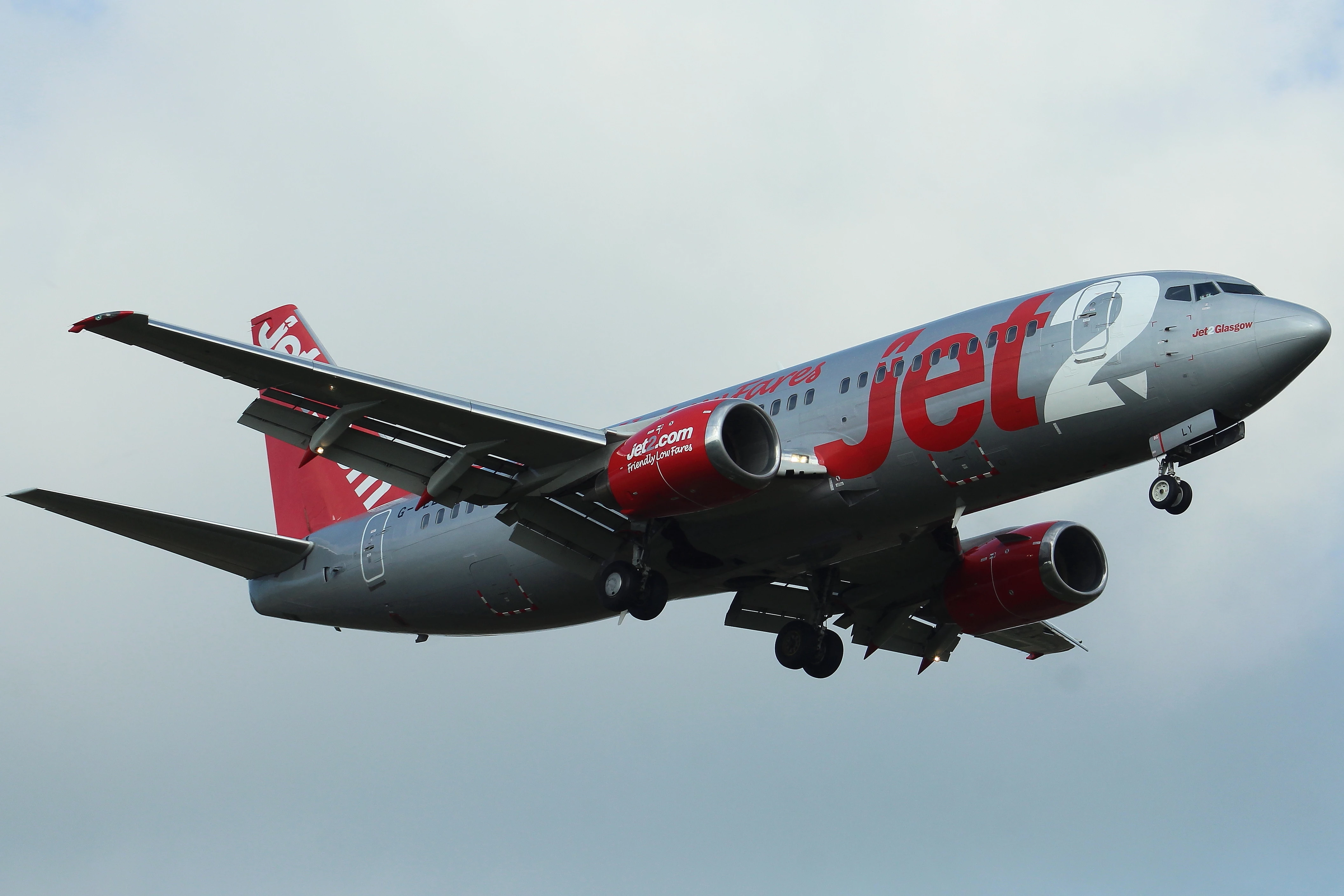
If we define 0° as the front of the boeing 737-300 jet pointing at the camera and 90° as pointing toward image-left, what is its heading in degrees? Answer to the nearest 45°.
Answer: approximately 315°
